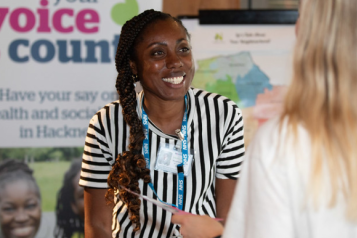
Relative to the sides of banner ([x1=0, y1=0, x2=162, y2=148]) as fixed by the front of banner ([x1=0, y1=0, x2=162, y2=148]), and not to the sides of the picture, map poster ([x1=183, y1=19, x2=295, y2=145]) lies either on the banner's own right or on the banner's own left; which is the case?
on the banner's own left

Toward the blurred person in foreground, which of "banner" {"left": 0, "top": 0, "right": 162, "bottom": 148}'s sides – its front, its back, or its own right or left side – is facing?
front

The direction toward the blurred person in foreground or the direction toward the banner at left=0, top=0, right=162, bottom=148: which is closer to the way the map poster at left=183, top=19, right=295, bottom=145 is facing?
the blurred person in foreground

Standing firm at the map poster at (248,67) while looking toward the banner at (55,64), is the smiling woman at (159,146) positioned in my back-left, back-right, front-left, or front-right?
front-left

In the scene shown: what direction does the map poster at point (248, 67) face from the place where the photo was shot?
facing the viewer

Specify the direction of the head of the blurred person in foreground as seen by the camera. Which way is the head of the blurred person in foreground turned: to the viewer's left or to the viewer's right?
to the viewer's left

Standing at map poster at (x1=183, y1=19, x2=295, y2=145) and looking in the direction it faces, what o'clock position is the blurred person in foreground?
The blurred person in foreground is roughly at 12 o'clock from the map poster.

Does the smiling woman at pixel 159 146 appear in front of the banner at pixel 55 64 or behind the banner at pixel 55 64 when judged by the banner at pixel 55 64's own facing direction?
in front

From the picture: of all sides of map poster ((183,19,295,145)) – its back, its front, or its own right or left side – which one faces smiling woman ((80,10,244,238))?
front

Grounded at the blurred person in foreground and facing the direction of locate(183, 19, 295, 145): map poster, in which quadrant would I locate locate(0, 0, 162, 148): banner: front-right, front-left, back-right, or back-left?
front-left

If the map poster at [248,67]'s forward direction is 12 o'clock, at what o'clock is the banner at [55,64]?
the banner at [55,64] is roughly at 2 o'clock from the map poster at [248,67].

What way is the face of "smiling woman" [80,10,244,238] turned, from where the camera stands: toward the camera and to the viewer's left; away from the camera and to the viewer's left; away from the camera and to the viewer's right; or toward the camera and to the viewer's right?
toward the camera and to the viewer's right

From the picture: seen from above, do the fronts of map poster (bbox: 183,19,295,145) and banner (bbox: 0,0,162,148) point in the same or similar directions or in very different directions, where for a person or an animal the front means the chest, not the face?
same or similar directions

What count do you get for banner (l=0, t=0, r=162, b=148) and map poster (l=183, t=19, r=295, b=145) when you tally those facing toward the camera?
2

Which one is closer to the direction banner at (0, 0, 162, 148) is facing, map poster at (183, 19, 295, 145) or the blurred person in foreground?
the blurred person in foreground
